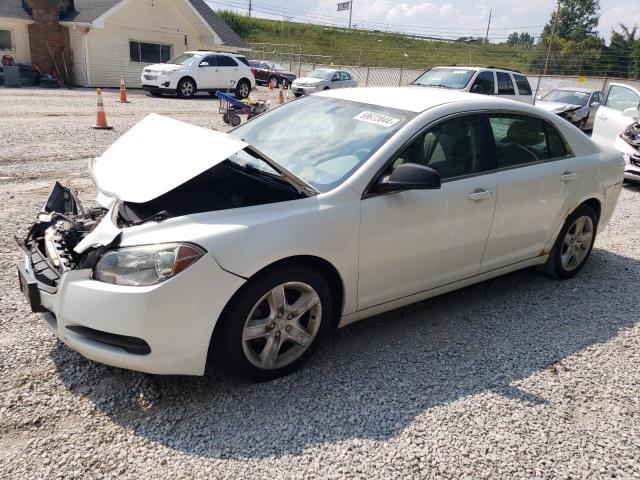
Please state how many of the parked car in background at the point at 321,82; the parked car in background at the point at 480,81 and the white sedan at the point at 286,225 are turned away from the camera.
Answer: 0

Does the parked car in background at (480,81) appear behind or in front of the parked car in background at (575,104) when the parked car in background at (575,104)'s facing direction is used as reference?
in front

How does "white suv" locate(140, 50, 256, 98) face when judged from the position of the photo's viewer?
facing the viewer and to the left of the viewer

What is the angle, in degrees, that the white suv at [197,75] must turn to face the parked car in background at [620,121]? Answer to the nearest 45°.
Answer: approximately 90° to its left

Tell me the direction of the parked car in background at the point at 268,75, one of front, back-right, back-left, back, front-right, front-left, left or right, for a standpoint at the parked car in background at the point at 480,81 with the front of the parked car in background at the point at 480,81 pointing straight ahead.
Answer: right

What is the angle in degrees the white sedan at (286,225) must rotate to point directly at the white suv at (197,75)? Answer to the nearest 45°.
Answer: approximately 135° to its right

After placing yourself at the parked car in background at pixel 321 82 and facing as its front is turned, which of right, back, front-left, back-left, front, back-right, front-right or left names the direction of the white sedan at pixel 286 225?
front-left

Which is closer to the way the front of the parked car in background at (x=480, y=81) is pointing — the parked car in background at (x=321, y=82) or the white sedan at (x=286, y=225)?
the white sedan

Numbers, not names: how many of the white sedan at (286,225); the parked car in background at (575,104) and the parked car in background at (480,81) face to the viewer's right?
0

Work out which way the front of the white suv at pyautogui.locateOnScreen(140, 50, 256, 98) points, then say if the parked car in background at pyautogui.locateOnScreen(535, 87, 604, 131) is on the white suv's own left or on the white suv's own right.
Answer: on the white suv's own left

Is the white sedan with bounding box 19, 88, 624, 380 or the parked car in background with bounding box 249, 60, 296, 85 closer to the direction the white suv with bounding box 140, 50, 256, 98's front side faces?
the white sedan

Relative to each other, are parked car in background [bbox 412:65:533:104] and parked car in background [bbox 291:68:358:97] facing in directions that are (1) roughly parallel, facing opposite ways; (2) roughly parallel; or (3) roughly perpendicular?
roughly parallel
